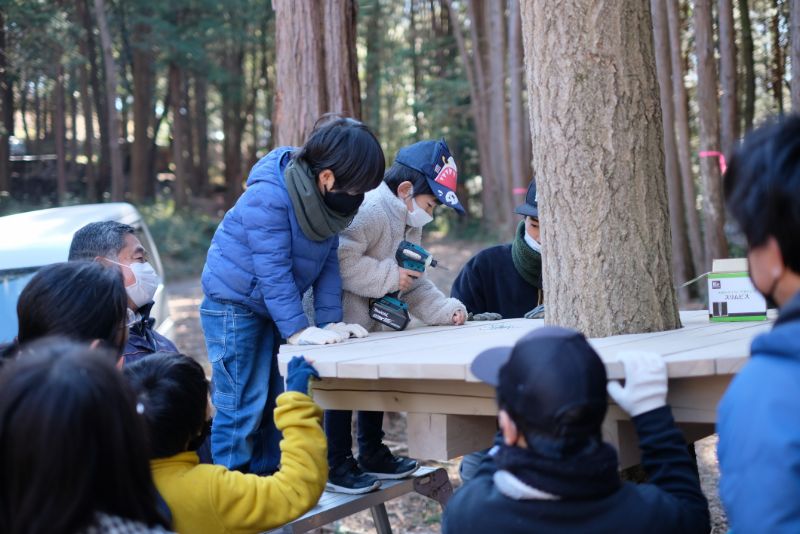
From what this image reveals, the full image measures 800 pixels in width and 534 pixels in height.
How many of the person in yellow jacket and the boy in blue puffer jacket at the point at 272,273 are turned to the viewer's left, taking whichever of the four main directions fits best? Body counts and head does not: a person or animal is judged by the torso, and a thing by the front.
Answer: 0

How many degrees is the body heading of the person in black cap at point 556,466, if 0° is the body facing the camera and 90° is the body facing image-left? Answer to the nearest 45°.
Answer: approximately 135°

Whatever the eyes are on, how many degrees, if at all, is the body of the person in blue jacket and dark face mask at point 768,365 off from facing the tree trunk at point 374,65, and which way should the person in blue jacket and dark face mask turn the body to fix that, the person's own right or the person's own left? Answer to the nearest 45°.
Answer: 0° — they already face it

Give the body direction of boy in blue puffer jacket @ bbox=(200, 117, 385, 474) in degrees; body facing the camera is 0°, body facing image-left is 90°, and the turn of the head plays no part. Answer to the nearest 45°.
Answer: approximately 315°

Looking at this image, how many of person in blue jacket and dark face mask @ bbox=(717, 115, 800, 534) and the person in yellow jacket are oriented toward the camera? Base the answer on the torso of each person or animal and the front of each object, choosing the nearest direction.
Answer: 0

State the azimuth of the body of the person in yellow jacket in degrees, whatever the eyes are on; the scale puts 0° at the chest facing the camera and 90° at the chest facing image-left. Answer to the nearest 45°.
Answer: approximately 225°

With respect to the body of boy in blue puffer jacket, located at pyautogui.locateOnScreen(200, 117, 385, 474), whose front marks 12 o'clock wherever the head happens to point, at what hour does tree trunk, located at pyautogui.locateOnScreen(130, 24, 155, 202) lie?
The tree trunk is roughly at 7 o'clock from the boy in blue puffer jacket.

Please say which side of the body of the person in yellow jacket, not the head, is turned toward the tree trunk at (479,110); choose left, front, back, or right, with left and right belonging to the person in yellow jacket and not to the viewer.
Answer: front

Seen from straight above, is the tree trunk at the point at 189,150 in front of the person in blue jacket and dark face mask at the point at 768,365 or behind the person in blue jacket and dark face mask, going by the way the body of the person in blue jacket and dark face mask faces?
in front

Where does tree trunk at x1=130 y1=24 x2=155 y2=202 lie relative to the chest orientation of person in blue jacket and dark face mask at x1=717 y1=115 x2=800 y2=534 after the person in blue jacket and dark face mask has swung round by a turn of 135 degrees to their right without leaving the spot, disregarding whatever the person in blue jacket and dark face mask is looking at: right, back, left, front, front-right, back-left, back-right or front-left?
back-left

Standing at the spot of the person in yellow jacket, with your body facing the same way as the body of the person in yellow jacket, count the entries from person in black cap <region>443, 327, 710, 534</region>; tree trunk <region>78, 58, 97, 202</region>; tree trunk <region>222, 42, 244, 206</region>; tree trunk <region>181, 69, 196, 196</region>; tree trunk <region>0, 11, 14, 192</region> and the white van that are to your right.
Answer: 1

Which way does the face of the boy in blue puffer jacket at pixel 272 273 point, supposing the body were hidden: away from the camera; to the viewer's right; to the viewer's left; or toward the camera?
to the viewer's right

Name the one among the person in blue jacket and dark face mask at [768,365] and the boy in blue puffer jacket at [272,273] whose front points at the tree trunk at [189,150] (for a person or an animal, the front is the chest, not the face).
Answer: the person in blue jacket and dark face mask at [768,365]

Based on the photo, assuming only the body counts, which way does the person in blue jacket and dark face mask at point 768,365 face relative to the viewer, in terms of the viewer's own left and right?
facing away from the viewer and to the left of the viewer

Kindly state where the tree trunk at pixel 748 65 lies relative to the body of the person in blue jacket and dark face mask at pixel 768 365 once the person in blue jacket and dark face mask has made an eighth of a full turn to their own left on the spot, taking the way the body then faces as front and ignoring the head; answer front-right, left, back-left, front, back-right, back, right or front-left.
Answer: right

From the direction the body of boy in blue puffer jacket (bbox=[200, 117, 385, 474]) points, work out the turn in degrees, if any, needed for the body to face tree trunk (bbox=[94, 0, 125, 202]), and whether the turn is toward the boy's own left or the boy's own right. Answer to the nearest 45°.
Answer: approximately 135° to the boy's own left

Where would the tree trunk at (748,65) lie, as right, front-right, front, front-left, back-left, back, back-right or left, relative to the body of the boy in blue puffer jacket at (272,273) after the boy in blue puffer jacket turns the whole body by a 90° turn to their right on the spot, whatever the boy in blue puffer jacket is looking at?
back
